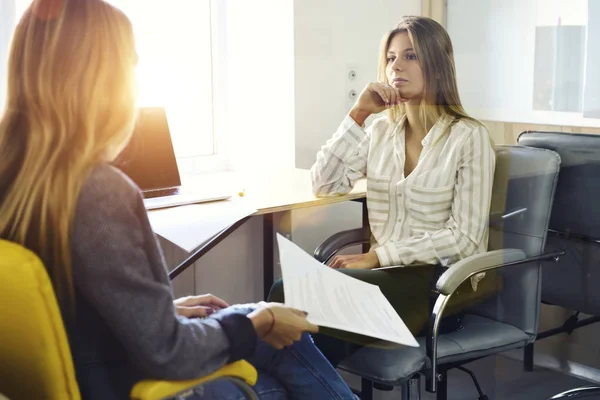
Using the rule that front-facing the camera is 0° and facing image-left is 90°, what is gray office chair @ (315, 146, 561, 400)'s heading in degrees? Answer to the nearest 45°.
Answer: approximately 45°

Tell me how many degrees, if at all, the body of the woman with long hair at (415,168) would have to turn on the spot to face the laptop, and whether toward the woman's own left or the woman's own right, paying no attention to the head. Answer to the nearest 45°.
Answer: approximately 45° to the woman's own right

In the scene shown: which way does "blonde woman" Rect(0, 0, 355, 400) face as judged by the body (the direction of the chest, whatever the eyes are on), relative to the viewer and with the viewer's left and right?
facing away from the viewer and to the right of the viewer

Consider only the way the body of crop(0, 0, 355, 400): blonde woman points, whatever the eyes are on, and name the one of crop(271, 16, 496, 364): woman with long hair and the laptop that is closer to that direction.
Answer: the woman with long hair

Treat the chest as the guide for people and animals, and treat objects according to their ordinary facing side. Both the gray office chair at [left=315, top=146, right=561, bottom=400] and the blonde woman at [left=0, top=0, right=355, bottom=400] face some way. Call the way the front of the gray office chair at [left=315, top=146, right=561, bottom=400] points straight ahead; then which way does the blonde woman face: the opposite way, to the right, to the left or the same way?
the opposite way

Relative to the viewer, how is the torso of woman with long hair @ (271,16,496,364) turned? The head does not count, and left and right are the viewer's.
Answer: facing the viewer and to the left of the viewer

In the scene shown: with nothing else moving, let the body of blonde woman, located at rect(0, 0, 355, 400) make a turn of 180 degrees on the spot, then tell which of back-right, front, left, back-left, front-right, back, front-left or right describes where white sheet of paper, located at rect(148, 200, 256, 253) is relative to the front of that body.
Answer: back-right

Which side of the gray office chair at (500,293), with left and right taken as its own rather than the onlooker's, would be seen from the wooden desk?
right

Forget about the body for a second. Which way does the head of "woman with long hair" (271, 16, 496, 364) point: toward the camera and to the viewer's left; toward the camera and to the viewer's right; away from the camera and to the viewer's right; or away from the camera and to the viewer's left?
toward the camera and to the viewer's left

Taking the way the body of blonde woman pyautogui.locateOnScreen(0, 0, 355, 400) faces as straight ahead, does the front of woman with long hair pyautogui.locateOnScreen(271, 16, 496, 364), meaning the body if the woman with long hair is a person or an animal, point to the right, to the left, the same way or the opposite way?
the opposite way

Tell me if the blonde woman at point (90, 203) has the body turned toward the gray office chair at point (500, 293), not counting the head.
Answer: yes
